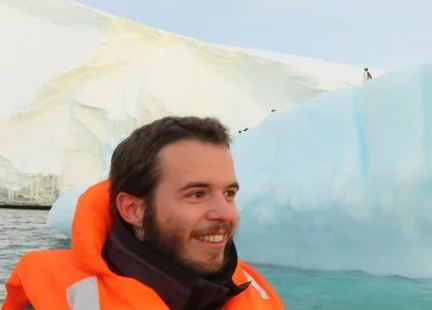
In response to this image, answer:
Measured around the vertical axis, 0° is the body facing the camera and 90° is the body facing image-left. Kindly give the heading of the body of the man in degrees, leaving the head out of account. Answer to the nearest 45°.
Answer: approximately 315°

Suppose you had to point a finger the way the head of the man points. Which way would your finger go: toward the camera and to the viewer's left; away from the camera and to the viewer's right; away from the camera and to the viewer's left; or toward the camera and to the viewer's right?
toward the camera and to the viewer's right

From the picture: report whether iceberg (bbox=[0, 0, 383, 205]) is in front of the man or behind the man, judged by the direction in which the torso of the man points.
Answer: behind
